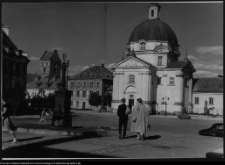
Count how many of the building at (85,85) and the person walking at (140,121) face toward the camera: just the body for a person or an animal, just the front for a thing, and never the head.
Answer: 1

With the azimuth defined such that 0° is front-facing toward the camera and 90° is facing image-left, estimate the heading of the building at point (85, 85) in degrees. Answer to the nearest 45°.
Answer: approximately 0°

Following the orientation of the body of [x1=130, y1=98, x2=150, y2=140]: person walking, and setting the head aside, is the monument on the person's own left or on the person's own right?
on the person's own left

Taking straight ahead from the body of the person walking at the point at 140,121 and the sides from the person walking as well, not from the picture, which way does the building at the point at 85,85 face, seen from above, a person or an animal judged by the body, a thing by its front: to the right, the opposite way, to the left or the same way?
the opposite way

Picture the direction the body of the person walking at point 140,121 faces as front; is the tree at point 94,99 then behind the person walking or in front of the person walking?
in front

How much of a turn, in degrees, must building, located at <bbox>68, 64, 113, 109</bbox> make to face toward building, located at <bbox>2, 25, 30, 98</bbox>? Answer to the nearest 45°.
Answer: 0° — it already faces it

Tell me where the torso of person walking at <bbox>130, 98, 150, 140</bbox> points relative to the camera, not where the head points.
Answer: away from the camera

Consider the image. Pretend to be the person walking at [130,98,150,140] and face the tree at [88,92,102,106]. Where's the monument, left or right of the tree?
left

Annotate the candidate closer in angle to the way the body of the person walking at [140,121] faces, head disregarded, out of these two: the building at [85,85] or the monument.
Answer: the building

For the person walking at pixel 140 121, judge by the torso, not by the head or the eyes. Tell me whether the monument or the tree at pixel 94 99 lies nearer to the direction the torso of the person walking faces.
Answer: the tree

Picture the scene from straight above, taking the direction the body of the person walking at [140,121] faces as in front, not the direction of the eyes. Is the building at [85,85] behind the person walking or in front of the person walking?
in front
